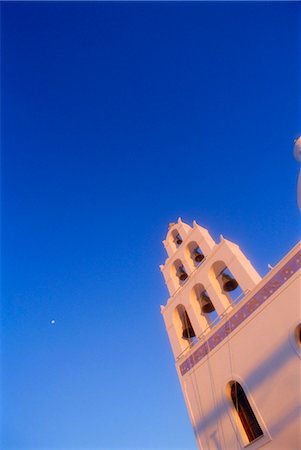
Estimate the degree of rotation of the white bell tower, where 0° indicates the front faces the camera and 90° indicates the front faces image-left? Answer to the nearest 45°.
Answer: approximately 45°
